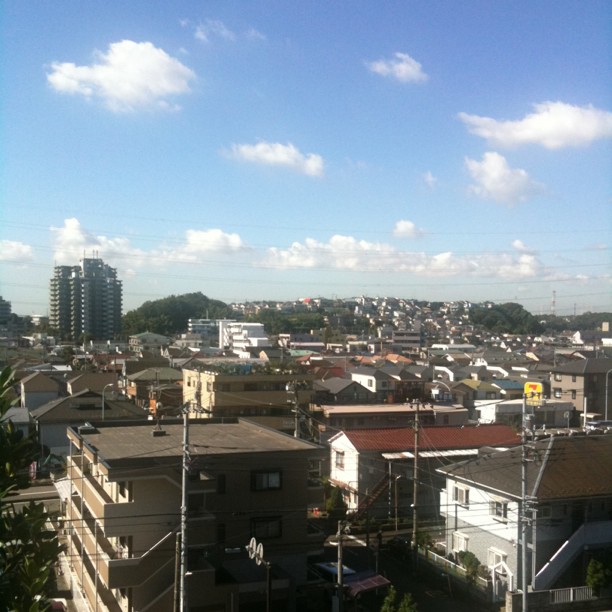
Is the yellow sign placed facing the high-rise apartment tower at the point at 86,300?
no

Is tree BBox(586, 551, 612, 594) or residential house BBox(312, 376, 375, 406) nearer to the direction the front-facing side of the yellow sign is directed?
the tree

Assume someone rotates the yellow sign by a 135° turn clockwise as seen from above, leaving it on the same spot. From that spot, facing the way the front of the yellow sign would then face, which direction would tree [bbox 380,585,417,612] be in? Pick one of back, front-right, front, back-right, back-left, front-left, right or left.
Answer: back-left

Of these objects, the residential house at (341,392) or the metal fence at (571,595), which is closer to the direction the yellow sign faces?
the metal fence

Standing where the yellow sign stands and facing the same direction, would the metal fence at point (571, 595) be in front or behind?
in front

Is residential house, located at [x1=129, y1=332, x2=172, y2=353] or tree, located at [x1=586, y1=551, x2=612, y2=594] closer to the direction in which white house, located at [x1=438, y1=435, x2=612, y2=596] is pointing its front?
the tree

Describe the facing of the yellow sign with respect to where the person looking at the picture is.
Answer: facing the viewer

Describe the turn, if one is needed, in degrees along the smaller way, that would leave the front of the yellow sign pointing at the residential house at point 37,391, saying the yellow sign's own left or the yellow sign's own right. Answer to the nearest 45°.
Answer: approximately 90° to the yellow sign's own right

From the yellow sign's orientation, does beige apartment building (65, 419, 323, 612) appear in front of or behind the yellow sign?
in front

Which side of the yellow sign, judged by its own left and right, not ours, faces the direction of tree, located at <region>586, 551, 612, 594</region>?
front

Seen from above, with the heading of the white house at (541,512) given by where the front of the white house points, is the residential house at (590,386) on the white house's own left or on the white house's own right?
on the white house's own left
